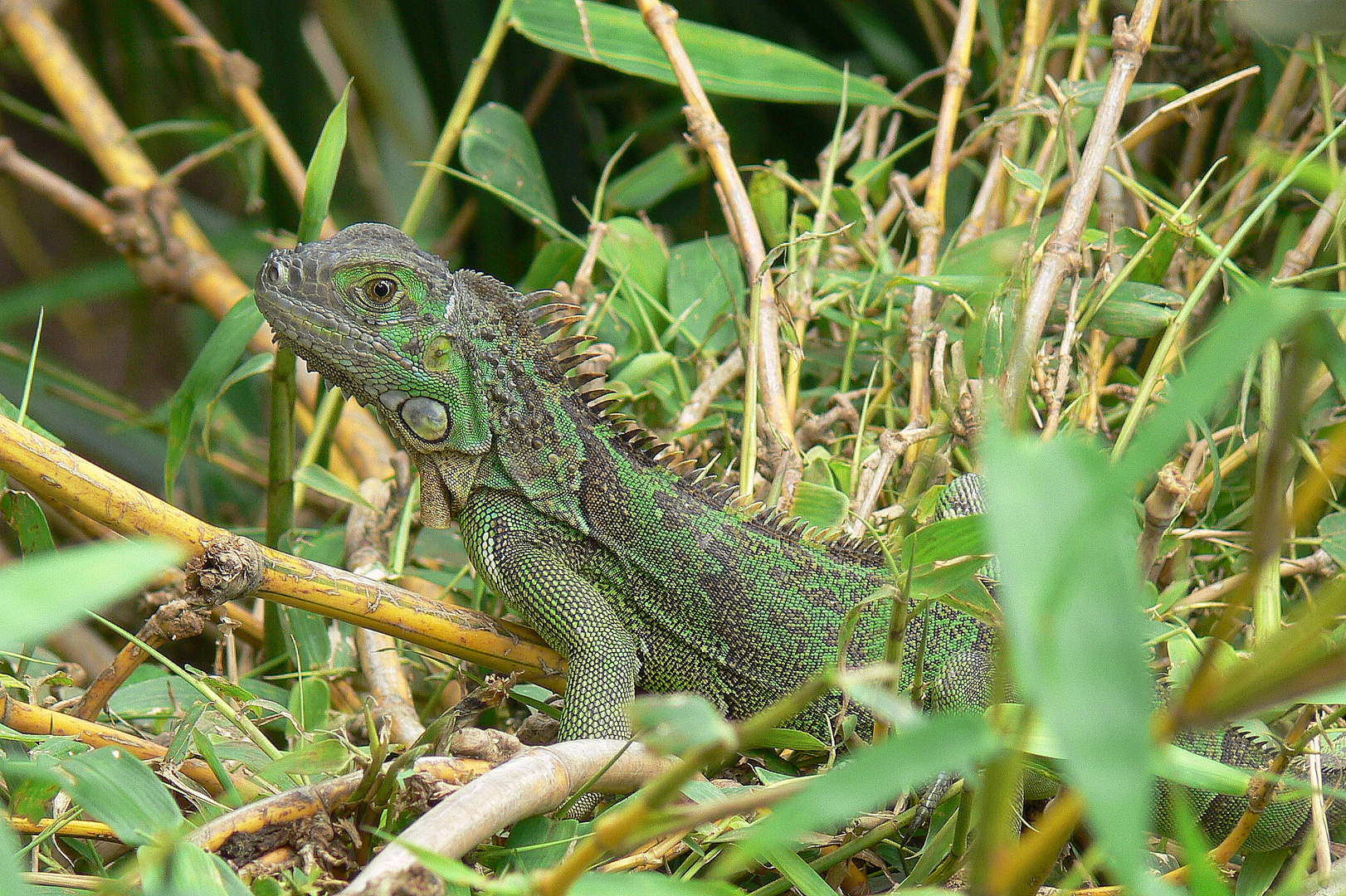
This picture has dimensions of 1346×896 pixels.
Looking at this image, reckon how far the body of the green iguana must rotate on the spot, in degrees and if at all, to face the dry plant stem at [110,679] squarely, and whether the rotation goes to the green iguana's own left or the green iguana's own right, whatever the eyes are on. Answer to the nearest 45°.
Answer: approximately 45° to the green iguana's own left

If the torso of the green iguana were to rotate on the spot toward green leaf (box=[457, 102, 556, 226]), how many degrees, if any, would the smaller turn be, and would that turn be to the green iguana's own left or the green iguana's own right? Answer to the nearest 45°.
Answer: approximately 90° to the green iguana's own right

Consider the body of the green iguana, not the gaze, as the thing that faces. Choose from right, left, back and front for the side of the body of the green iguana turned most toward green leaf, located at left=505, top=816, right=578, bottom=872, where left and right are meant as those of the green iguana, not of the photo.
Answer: left

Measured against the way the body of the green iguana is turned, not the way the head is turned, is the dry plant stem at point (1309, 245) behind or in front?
behind

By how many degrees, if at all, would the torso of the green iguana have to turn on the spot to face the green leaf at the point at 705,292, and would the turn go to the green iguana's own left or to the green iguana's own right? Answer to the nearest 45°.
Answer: approximately 90° to the green iguana's own right

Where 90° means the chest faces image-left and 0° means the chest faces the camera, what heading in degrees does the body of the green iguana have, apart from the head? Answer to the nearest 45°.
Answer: approximately 90°

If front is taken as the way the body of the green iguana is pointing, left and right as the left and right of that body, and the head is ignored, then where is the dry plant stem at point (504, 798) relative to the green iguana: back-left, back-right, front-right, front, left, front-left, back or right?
left

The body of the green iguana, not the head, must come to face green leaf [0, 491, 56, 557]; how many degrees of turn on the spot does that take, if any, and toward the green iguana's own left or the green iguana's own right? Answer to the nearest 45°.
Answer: approximately 45° to the green iguana's own left
